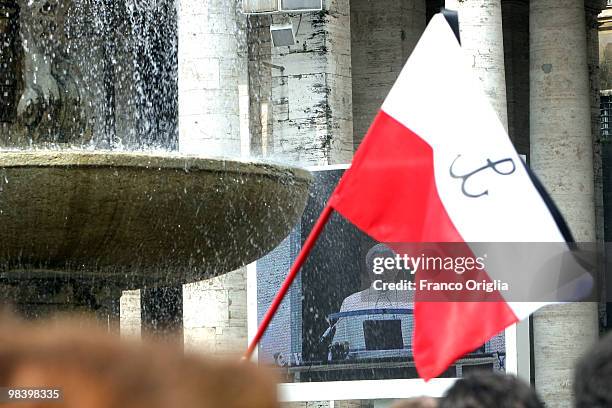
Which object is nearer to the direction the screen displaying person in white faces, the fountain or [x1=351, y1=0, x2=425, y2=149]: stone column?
the fountain

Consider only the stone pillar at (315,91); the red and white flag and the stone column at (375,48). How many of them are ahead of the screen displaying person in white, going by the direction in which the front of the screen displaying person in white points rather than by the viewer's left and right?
1

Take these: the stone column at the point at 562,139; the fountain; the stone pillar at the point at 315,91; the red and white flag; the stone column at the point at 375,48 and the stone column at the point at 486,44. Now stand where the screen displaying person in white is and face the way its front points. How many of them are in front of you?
2

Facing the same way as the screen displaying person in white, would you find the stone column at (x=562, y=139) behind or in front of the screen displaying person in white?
behind

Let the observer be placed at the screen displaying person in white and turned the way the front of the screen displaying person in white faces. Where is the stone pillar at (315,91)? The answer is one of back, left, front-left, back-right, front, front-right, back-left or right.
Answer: back

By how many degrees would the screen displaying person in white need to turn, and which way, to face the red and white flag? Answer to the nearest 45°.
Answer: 0° — it already faces it

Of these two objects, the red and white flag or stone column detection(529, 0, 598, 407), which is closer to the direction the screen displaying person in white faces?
the red and white flag

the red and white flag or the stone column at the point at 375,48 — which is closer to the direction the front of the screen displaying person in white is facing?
the red and white flag

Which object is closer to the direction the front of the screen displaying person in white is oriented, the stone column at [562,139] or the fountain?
the fountain

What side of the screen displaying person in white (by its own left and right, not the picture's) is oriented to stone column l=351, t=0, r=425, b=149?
back

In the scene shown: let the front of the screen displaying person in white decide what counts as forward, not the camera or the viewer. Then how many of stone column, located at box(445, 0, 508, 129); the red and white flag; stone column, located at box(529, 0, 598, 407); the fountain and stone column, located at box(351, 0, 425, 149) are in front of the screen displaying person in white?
2

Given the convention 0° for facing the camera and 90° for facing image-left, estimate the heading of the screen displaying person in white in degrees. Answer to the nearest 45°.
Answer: approximately 0°
